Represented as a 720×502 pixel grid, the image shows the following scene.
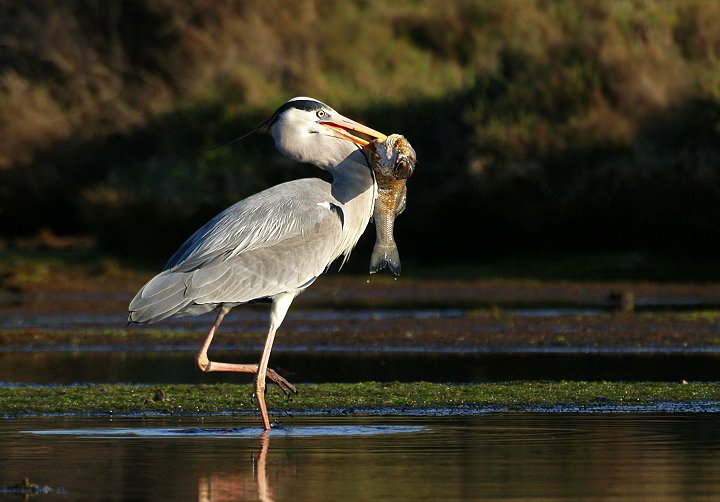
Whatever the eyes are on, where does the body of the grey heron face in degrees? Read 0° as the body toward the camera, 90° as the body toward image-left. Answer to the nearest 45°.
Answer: approximately 270°
